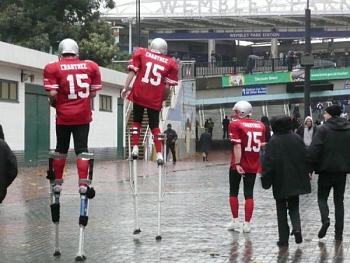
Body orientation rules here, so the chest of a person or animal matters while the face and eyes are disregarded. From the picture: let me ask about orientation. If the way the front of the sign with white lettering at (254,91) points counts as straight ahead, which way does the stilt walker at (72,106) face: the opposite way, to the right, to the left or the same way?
the opposite way

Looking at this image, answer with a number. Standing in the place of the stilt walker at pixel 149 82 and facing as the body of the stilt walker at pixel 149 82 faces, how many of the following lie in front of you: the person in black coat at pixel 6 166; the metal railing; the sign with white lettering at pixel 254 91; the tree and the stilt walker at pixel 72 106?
3

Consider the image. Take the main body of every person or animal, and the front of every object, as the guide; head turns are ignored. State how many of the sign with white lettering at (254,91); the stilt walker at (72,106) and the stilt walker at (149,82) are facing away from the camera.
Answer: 2

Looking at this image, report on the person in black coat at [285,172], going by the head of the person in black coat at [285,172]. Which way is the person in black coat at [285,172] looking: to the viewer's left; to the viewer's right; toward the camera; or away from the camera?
away from the camera

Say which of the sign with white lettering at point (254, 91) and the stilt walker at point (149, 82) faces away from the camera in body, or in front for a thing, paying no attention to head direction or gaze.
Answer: the stilt walker

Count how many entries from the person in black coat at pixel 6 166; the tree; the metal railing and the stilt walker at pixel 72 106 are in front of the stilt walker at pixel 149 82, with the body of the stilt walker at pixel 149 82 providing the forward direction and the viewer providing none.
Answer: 2

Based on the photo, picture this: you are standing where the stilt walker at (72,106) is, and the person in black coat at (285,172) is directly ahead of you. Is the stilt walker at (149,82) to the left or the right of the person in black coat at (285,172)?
left

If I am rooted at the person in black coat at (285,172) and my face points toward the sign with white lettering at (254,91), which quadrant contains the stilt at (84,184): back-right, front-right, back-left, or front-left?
back-left

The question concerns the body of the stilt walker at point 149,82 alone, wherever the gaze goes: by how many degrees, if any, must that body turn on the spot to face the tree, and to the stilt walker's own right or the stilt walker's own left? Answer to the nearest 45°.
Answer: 0° — they already face it

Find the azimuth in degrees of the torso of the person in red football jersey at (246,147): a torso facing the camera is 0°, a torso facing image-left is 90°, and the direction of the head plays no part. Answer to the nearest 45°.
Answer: approximately 135°

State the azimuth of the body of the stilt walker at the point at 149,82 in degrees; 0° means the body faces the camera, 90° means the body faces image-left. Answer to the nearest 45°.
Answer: approximately 180°

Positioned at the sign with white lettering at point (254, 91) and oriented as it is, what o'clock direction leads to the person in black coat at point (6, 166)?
The person in black coat is roughly at 12 o'clock from the sign with white lettering.

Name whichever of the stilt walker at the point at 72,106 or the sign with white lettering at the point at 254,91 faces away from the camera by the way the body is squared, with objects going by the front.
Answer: the stilt walker
